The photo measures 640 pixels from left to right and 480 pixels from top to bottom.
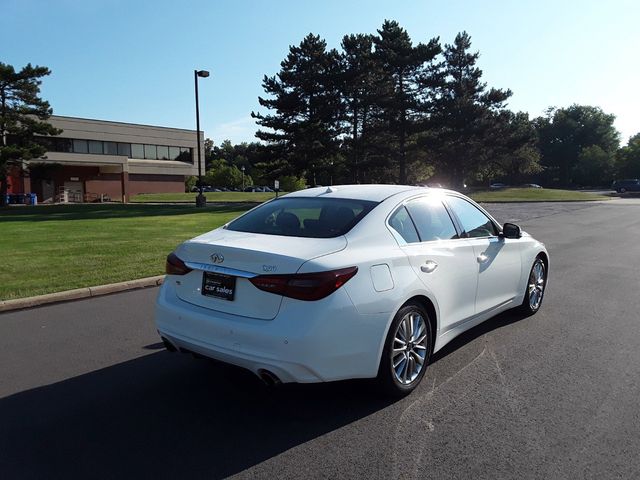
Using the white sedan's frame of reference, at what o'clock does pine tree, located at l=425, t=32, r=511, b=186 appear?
The pine tree is roughly at 11 o'clock from the white sedan.

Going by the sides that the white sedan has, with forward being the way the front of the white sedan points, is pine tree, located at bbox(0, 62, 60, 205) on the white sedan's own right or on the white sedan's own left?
on the white sedan's own left

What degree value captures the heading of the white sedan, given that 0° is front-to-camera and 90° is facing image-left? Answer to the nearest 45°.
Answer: approximately 225°

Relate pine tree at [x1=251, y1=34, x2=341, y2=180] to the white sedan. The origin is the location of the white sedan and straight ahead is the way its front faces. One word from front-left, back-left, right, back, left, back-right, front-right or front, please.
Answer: front-left
